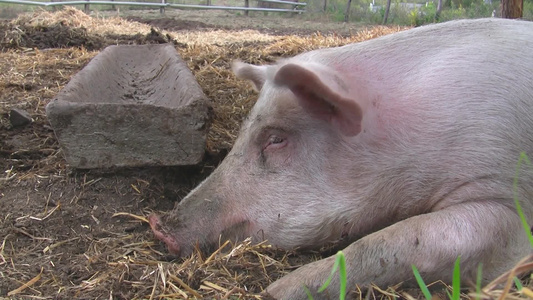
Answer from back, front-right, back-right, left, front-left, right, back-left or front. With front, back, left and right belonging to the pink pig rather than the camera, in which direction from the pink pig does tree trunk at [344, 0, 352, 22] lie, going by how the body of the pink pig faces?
right

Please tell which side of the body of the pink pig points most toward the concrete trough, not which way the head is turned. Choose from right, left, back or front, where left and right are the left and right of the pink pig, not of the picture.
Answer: front

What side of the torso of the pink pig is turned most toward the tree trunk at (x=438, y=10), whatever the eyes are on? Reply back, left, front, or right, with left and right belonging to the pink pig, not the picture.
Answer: right

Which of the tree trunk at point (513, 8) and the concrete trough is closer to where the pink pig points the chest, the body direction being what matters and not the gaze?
the concrete trough

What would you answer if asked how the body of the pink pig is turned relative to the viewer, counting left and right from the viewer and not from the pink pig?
facing to the left of the viewer

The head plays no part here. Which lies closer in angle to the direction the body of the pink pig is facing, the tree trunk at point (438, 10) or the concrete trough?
the concrete trough
